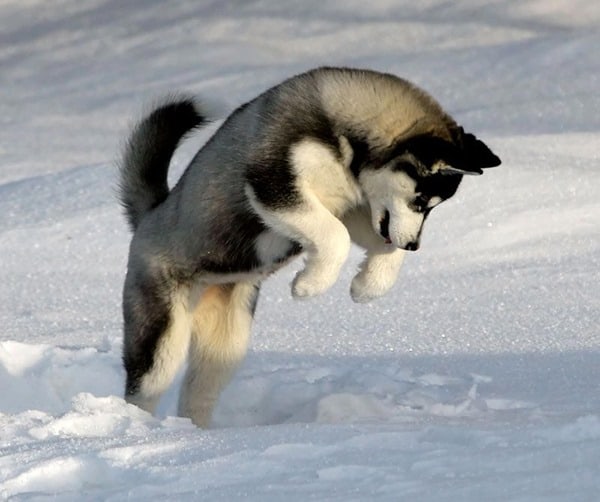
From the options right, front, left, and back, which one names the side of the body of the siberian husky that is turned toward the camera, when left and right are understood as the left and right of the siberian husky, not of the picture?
right
